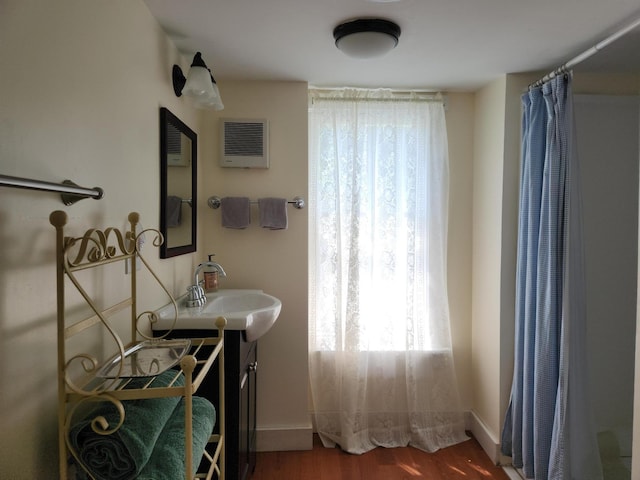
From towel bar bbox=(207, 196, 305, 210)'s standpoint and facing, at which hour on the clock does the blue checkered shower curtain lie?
The blue checkered shower curtain is roughly at 10 o'clock from the towel bar.

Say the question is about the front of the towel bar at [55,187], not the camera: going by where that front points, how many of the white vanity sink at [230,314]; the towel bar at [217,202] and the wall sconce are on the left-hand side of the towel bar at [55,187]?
3

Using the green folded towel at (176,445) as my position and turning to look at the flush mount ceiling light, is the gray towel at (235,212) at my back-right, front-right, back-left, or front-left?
front-left

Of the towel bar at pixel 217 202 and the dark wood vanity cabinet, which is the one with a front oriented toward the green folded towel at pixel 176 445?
the towel bar

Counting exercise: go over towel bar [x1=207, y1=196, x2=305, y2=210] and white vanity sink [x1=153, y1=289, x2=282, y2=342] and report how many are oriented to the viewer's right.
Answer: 1

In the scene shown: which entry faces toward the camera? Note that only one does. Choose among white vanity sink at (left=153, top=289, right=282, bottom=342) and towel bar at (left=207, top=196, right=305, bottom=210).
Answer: the towel bar

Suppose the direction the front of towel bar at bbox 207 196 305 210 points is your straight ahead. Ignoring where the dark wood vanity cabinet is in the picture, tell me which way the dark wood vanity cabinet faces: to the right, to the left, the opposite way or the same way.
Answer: to the left

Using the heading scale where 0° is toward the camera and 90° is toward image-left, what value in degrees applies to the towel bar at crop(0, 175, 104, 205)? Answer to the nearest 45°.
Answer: approximately 315°

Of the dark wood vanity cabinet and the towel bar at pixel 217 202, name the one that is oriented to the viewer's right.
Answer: the dark wood vanity cabinet

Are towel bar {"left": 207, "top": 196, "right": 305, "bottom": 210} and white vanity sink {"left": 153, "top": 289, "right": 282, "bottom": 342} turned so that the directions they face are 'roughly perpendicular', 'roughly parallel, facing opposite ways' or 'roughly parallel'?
roughly perpendicular

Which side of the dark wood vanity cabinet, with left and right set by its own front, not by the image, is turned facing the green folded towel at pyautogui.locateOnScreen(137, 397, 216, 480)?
right

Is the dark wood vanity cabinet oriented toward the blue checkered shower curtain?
yes

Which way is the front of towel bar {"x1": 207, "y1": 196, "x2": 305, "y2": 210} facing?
toward the camera

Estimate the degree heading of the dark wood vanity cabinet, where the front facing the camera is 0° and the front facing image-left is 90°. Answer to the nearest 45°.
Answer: approximately 270°

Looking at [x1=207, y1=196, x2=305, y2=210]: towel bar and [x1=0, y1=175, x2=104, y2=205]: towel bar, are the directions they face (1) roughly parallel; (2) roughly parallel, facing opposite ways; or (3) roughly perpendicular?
roughly perpendicular

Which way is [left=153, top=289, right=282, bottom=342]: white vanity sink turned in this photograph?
to the viewer's right

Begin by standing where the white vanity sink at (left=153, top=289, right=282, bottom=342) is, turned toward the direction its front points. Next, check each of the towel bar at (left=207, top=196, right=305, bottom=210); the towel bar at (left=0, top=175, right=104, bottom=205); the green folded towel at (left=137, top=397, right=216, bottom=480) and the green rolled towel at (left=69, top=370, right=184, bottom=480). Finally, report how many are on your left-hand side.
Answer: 1
